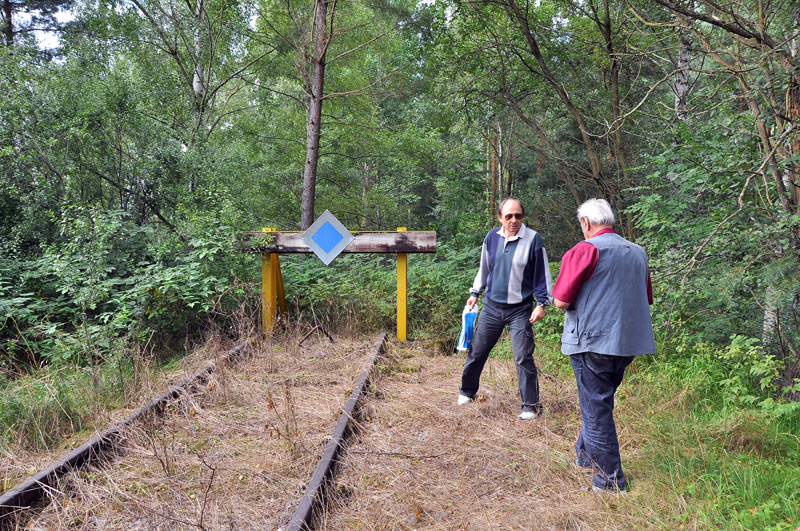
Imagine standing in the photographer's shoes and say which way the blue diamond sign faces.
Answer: facing the viewer

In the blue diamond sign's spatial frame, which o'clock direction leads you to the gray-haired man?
The gray-haired man is roughly at 11 o'clock from the blue diamond sign.

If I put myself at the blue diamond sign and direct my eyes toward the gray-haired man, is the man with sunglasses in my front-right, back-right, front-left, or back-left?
front-left

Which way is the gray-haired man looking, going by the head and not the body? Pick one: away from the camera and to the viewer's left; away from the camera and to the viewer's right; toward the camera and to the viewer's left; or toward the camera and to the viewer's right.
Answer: away from the camera and to the viewer's left

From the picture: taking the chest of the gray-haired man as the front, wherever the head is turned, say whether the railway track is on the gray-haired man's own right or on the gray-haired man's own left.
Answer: on the gray-haired man's own left

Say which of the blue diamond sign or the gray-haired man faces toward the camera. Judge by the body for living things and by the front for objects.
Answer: the blue diamond sign

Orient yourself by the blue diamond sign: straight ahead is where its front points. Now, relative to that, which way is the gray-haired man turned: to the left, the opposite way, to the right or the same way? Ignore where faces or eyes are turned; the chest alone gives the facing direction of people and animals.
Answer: the opposite way

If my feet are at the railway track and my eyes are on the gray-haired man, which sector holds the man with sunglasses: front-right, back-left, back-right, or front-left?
front-left

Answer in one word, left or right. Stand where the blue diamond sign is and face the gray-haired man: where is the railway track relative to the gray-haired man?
right

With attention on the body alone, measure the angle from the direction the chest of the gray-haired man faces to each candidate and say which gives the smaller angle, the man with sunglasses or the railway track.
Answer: the man with sunglasses

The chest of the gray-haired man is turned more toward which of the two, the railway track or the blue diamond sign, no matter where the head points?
the blue diamond sign

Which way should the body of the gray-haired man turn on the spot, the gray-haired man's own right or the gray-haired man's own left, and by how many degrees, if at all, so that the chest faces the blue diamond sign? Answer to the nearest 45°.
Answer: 0° — they already face it

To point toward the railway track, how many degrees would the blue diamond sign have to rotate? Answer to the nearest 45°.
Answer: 0° — it already faces it

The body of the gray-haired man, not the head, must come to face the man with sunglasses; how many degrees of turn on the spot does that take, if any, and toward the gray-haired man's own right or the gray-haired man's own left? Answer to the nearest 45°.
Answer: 0° — they already face them

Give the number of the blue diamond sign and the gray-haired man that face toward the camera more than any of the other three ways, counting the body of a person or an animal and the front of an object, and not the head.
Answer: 1

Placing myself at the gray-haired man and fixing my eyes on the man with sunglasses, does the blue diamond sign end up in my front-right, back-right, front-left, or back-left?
front-left

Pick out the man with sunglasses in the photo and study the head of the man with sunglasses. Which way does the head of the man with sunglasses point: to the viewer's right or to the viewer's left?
to the viewer's right

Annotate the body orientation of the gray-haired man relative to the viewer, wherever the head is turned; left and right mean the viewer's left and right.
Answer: facing away from the viewer and to the left of the viewer
